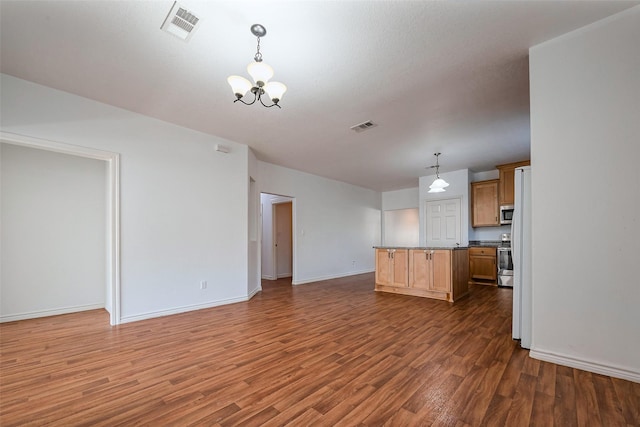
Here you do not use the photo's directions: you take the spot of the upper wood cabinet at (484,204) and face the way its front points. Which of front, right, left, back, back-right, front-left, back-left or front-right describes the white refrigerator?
front-left

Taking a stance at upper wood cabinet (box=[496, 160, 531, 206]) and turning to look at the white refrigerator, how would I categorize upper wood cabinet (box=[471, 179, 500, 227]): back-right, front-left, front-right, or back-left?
back-right

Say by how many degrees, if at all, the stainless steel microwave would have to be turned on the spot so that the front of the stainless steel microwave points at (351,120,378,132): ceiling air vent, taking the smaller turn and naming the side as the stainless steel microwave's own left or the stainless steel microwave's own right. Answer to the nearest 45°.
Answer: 0° — it already faces it
